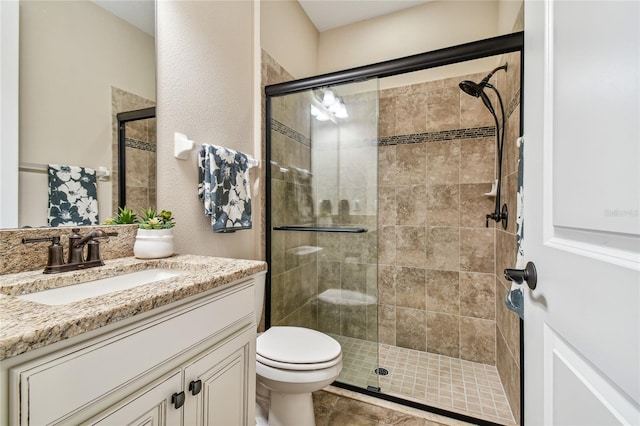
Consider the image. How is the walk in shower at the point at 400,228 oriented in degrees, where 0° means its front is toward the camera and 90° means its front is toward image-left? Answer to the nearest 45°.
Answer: approximately 45°

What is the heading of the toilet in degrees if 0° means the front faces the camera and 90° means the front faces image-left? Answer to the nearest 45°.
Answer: approximately 315°

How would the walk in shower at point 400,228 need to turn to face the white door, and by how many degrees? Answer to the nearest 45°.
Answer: approximately 45° to its left

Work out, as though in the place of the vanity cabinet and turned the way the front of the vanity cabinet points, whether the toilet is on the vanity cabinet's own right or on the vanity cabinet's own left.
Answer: on the vanity cabinet's own left

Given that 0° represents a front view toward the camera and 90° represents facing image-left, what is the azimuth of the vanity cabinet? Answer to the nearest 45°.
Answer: approximately 315°
